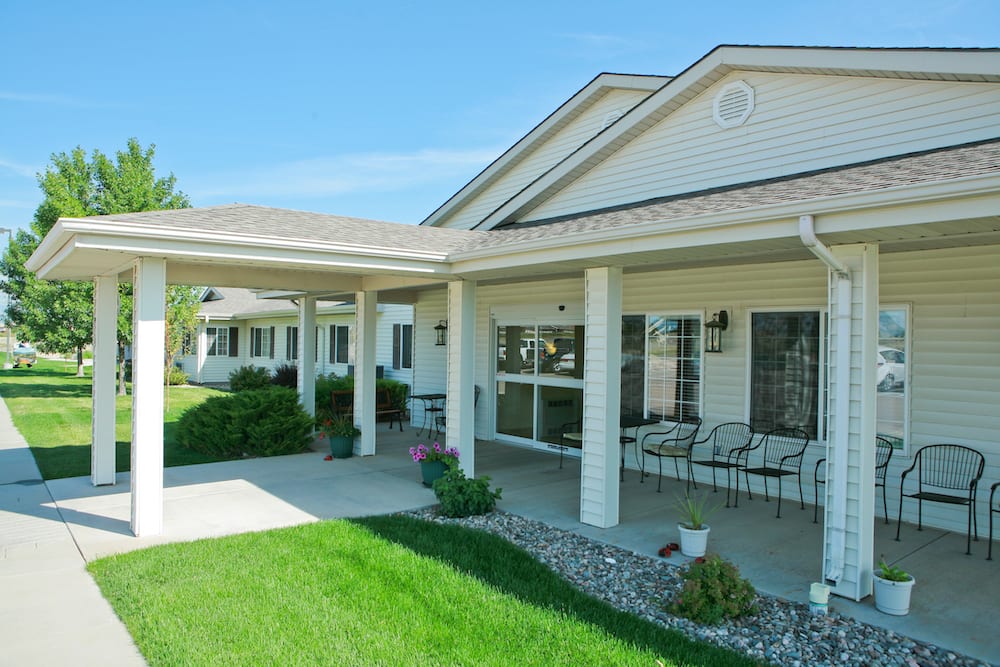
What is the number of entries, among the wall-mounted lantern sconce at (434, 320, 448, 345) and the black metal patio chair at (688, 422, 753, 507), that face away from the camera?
0

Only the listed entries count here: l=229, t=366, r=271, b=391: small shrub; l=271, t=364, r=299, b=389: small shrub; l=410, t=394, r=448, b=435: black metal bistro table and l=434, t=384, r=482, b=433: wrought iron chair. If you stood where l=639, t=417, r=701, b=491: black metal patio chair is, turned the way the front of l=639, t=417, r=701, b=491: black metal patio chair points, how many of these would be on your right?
4

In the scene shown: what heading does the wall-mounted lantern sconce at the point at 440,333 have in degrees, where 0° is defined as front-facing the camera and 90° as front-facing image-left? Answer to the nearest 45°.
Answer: approximately 45°

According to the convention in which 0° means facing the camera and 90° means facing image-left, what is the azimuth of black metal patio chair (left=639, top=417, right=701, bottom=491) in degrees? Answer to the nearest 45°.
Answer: approximately 45°

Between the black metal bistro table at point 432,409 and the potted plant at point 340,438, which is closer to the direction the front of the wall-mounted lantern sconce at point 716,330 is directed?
the potted plant

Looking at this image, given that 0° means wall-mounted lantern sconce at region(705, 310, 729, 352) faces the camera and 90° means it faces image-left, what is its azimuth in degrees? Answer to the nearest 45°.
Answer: approximately 45°

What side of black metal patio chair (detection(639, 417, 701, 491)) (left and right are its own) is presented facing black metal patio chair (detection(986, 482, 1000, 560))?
left

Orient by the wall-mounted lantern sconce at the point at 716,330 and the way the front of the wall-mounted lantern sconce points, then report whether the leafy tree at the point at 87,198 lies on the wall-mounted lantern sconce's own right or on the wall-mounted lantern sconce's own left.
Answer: on the wall-mounted lantern sconce's own right

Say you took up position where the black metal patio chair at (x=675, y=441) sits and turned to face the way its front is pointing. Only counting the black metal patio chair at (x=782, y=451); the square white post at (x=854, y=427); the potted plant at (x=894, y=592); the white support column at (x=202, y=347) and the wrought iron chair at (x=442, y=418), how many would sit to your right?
2

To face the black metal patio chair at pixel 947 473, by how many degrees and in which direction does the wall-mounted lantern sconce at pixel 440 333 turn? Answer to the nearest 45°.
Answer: approximately 90° to its left

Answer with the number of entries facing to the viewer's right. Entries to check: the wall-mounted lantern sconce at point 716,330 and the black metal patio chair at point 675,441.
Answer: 0
